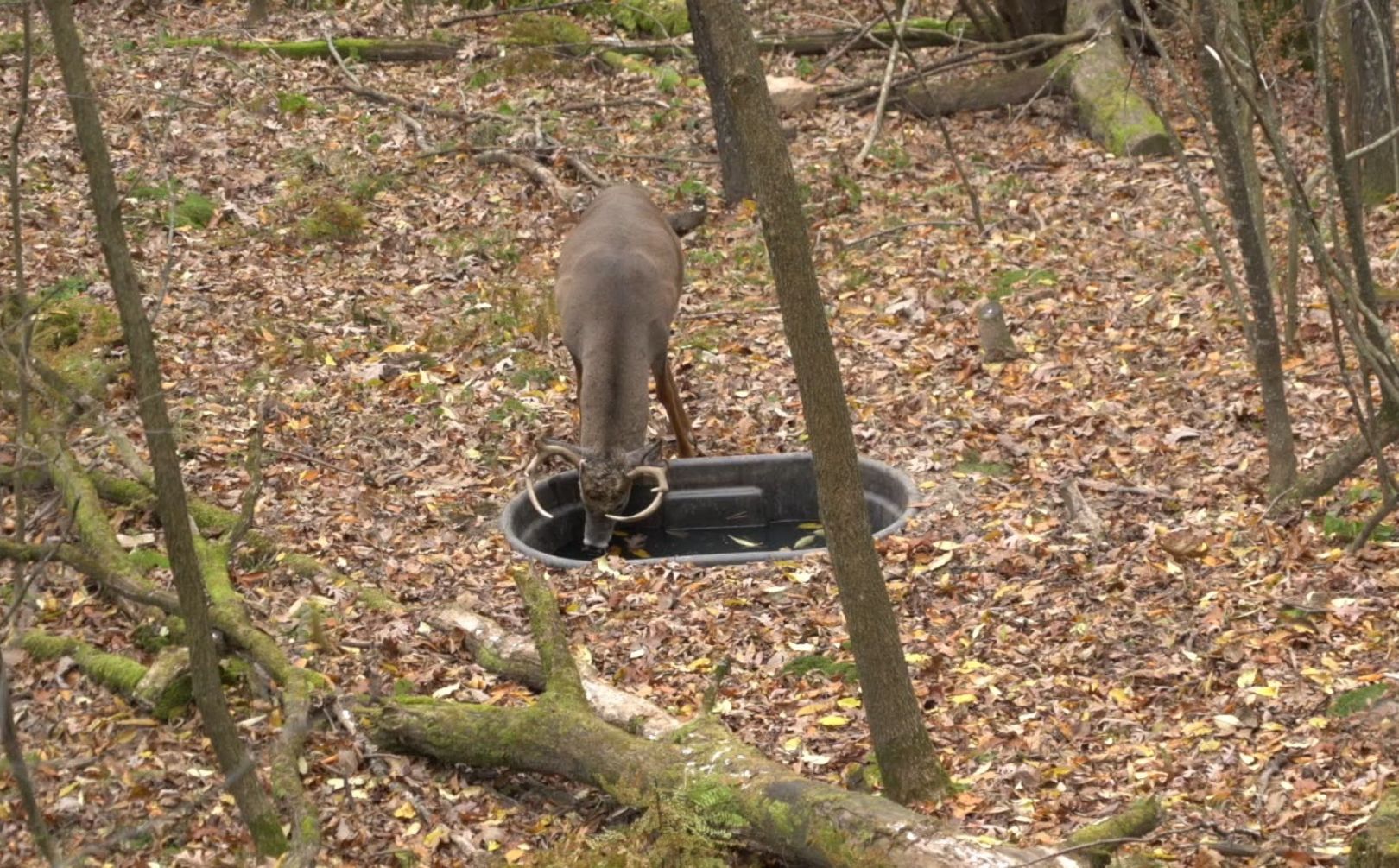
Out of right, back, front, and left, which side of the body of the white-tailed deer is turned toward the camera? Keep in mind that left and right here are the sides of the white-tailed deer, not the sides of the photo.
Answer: front

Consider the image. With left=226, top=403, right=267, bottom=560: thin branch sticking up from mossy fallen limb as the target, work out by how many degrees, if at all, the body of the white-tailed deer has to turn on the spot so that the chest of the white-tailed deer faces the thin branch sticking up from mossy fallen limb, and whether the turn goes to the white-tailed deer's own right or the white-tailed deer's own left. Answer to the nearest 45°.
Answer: approximately 45° to the white-tailed deer's own right

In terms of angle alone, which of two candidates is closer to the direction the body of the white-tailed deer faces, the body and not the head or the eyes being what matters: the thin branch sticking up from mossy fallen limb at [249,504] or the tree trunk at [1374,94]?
the thin branch sticking up from mossy fallen limb

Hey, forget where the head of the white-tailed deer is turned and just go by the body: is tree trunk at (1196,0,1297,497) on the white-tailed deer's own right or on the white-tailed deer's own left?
on the white-tailed deer's own left

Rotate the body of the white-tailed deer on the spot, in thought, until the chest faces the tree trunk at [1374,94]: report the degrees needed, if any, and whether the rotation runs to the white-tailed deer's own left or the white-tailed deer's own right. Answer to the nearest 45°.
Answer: approximately 90° to the white-tailed deer's own left

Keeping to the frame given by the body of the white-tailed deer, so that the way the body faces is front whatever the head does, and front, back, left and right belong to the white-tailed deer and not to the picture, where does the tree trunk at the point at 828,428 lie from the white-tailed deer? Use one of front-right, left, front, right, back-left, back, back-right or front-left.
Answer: front

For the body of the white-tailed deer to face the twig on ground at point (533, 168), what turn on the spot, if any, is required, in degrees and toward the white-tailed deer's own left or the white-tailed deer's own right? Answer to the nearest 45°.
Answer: approximately 180°

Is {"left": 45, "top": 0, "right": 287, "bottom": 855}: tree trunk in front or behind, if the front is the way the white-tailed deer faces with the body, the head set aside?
in front

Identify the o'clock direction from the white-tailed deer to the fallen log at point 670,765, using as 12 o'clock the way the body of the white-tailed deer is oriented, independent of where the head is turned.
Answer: The fallen log is roughly at 12 o'clock from the white-tailed deer.
